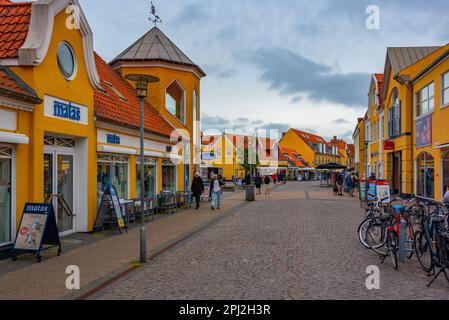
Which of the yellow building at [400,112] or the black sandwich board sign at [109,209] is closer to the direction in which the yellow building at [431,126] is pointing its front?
the black sandwich board sign

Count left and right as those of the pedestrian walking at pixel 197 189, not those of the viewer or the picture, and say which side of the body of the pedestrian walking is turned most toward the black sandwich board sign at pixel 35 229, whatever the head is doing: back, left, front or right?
front

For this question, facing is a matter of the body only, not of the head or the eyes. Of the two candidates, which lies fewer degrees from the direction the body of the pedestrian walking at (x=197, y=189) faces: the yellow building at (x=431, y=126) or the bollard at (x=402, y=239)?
the bollard

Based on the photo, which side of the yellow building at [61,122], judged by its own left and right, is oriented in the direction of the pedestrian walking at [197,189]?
left

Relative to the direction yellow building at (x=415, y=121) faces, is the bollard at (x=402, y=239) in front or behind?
in front

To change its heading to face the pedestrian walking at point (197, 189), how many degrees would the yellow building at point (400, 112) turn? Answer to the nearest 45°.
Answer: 0° — it already faces them

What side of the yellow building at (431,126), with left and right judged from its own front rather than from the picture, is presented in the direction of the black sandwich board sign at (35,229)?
front

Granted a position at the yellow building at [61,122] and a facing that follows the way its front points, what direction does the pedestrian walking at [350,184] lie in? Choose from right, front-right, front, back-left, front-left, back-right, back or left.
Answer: left

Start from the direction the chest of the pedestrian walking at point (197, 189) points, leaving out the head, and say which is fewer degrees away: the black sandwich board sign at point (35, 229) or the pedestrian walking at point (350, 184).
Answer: the black sandwich board sign

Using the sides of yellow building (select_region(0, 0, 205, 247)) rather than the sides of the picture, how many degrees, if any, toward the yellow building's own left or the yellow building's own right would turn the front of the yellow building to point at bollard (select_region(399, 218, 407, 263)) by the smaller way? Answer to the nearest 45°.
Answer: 0° — it already faces it

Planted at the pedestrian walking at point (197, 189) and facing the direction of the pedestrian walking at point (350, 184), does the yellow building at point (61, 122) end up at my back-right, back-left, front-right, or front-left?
back-right

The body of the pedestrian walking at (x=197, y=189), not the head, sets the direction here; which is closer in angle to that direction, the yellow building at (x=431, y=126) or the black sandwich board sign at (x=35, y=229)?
the black sandwich board sign
